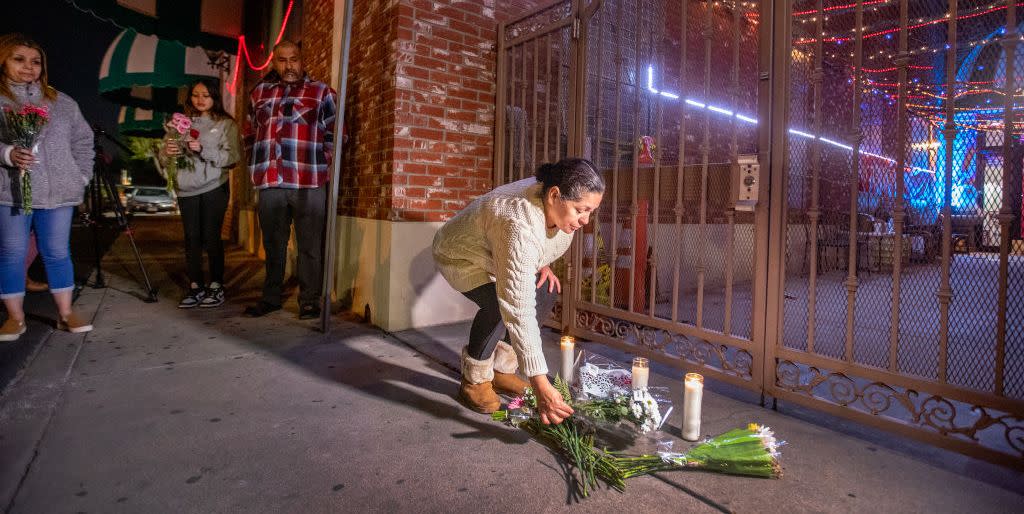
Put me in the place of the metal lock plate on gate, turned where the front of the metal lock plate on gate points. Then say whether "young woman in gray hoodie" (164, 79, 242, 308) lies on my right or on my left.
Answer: on my right

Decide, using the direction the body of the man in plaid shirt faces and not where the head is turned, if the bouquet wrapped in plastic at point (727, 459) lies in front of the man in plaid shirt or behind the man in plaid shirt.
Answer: in front

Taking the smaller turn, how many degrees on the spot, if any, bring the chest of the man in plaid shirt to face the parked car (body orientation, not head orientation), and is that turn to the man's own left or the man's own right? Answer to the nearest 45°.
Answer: approximately 180°

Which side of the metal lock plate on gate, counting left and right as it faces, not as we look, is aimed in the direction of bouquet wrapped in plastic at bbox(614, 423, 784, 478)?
front

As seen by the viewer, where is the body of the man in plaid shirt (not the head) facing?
toward the camera

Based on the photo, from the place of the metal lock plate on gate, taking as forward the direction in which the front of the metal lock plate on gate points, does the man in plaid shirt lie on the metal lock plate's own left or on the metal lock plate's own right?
on the metal lock plate's own right

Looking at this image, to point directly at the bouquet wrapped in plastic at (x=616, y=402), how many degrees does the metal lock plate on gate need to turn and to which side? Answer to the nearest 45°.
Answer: approximately 45° to its right

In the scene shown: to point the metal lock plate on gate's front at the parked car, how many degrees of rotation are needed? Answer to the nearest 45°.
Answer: approximately 135° to its right

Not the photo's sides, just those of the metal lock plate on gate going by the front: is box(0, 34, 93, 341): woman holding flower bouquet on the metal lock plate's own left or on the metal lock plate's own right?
on the metal lock plate's own right

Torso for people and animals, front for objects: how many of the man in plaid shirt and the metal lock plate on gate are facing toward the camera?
2

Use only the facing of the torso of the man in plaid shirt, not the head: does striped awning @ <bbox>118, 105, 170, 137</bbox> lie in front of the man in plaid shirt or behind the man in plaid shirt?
behind

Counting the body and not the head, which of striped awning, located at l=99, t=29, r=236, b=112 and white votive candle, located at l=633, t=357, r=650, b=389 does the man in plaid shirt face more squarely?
the white votive candle

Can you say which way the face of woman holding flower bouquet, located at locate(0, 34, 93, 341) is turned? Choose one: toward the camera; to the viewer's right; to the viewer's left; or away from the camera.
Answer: toward the camera

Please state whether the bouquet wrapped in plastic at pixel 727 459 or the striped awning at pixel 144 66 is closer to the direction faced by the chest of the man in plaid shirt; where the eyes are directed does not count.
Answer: the bouquet wrapped in plastic

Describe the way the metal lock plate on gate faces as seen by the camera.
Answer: facing the viewer

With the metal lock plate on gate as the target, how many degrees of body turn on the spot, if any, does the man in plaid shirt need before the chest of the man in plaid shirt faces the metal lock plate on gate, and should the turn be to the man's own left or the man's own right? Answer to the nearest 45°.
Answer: approximately 45° to the man's own left

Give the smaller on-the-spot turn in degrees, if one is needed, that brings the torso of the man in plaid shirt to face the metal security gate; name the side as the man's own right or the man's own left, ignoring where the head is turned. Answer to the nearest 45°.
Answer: approximately 45° to the man's own left
